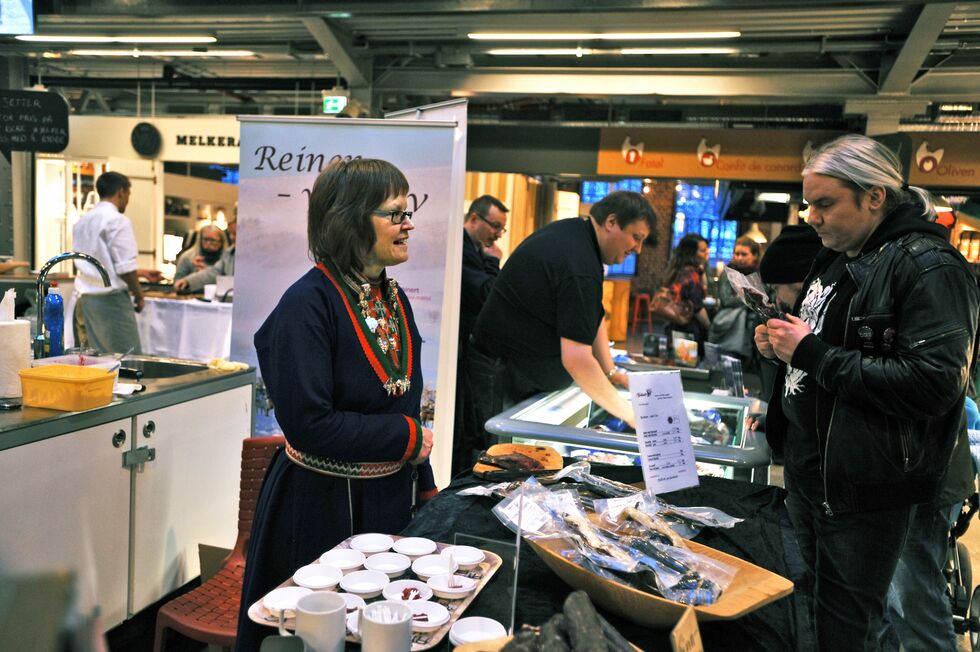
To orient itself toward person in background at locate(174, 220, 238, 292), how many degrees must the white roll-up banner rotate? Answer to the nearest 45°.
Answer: approximately 180°

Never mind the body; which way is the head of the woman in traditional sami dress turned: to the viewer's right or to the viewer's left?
to the viewer's right

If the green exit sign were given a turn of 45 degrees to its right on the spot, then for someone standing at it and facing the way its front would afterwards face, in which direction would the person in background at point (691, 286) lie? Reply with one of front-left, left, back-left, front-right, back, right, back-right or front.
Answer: left

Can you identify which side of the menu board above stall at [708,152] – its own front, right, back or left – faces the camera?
front

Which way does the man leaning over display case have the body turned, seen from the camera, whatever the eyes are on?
to the viewer's right

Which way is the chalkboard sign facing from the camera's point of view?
toward the camera

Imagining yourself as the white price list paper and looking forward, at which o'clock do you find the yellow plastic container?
The yellow plastic container is roughly at 3 o'clock from the white price list paper.

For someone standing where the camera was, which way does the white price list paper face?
facing the viewer

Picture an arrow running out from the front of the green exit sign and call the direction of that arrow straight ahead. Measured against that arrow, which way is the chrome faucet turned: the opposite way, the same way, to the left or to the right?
to the left

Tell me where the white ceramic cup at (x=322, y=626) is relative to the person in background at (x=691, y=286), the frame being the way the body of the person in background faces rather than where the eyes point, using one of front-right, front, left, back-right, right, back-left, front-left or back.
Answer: right

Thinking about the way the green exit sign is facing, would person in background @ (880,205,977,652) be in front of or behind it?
in front

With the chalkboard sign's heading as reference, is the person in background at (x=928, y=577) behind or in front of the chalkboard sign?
in front

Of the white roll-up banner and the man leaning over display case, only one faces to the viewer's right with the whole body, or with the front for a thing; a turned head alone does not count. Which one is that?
the man leaning over display case
